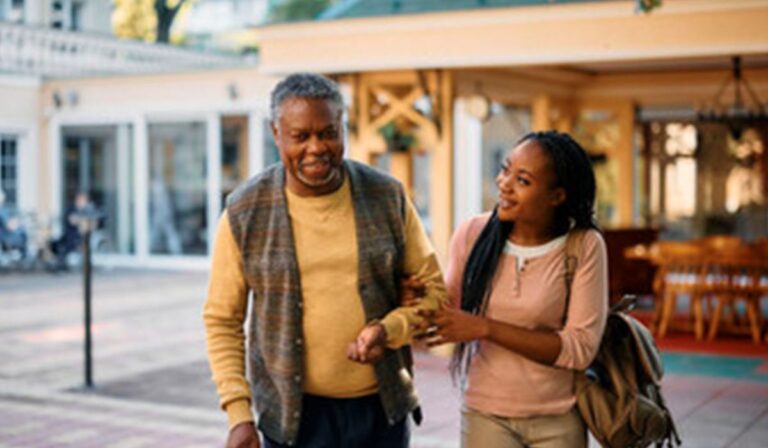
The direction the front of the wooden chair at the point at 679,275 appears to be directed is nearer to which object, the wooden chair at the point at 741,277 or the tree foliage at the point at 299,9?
the tree foliage

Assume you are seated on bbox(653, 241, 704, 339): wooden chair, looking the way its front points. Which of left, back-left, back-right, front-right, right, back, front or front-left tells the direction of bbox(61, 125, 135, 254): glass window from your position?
front-left

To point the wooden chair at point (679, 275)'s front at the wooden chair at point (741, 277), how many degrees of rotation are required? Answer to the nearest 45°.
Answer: approximately 90° to its right

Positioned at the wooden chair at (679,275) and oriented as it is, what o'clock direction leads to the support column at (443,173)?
The support column is roughly at 8 o'clock from the wooden chair.

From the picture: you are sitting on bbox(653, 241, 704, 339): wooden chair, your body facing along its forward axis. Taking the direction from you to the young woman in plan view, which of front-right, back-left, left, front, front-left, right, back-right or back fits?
back

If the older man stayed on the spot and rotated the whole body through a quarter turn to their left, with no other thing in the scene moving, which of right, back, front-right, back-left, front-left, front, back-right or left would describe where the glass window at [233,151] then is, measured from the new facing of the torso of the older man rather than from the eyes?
left

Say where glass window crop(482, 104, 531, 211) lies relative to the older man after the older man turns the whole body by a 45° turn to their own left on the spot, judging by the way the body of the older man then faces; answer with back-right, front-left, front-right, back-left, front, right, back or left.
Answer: back-left

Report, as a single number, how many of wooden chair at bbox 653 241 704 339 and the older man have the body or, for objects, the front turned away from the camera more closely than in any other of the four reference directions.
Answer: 1

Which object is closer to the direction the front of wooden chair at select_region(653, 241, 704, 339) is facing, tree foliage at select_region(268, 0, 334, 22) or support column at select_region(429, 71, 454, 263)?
the tree foliage

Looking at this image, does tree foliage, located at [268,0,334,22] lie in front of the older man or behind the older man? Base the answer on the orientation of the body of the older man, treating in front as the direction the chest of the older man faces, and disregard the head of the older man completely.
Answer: behind

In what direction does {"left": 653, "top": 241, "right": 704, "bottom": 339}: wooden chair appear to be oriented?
away from the camera

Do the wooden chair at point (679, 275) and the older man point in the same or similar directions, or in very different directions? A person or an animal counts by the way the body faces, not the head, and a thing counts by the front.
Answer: very different directions

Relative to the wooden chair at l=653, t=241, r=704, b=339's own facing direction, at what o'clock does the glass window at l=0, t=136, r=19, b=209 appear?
The glass window is roughly at 10 o'clock from the wooden chair.

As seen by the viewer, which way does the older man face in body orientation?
toward the camera
